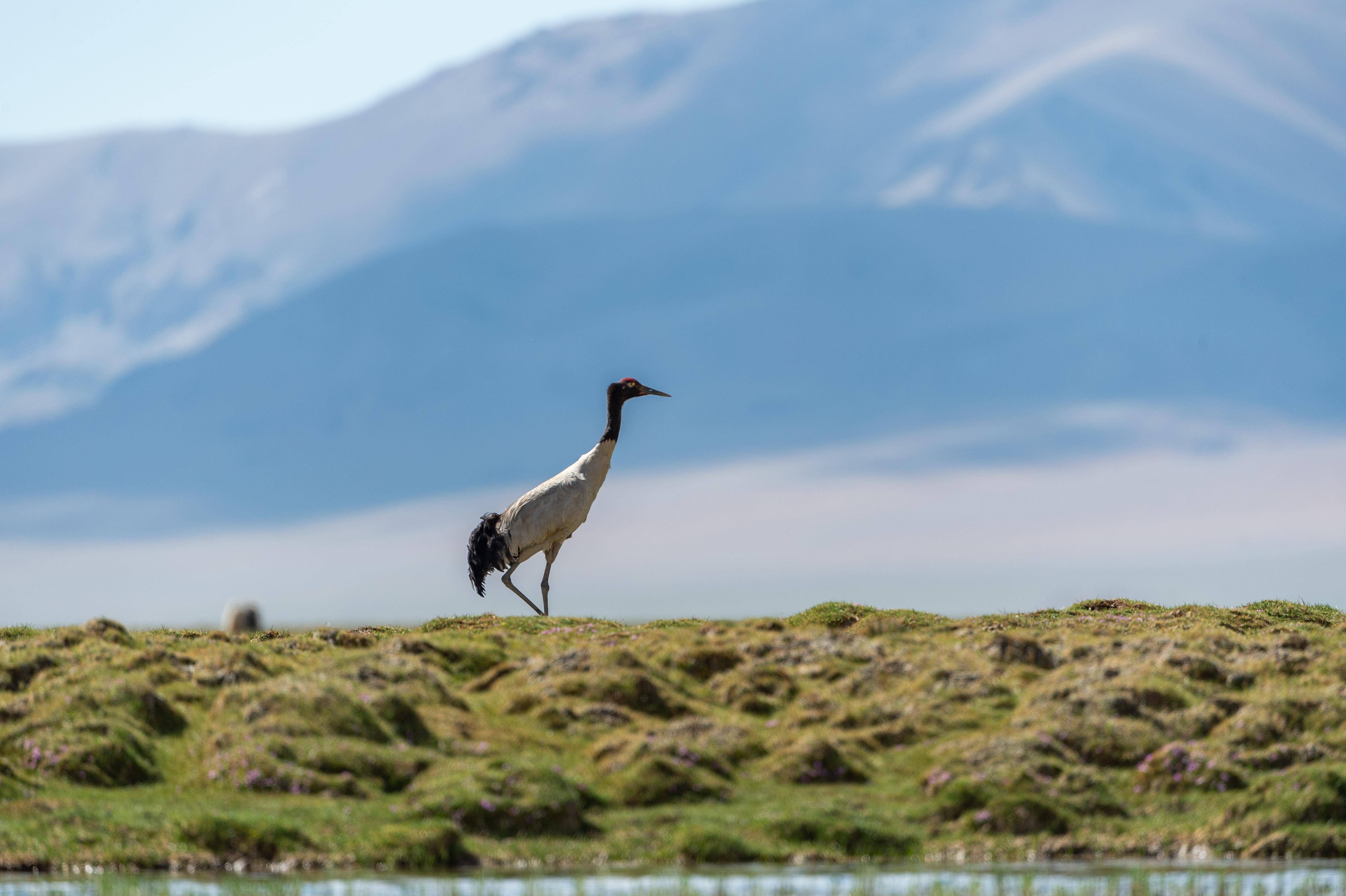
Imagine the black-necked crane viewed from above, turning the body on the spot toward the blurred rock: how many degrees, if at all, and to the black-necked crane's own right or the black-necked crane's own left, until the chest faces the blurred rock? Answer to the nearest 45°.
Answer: approximately 180°

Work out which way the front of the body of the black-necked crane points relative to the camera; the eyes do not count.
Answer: to the viewer's right
